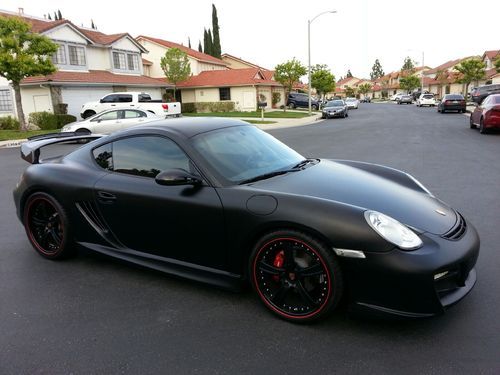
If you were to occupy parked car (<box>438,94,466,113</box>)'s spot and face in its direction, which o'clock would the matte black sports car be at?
The matte black sports car is roughly at 6 o'clock from the parked car.

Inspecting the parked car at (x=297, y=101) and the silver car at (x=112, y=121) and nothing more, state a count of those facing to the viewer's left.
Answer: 1

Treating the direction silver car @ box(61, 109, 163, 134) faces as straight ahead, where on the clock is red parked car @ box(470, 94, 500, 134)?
The red parked car is roughly at 7 o'clock from the silver car.

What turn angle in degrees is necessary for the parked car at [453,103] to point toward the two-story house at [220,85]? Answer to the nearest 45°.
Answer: approximately 90° to its left

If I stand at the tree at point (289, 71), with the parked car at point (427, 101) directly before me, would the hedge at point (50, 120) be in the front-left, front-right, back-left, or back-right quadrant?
back-right

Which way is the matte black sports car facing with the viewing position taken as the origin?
facing the viewer and to the right of the viewer

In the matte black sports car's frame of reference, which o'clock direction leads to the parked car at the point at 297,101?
The parked car is roughly at 8 o'clock from the matte black sports car.

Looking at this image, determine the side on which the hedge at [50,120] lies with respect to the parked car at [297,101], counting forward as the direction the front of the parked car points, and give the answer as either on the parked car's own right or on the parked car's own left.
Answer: on the parked car's own right

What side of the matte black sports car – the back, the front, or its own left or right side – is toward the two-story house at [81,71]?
back

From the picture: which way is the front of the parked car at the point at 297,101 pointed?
to the viewer's right

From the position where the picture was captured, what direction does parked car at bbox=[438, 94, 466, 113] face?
facing away from the viewer

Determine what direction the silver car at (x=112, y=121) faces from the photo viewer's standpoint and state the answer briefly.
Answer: facing to the left of the viewer
